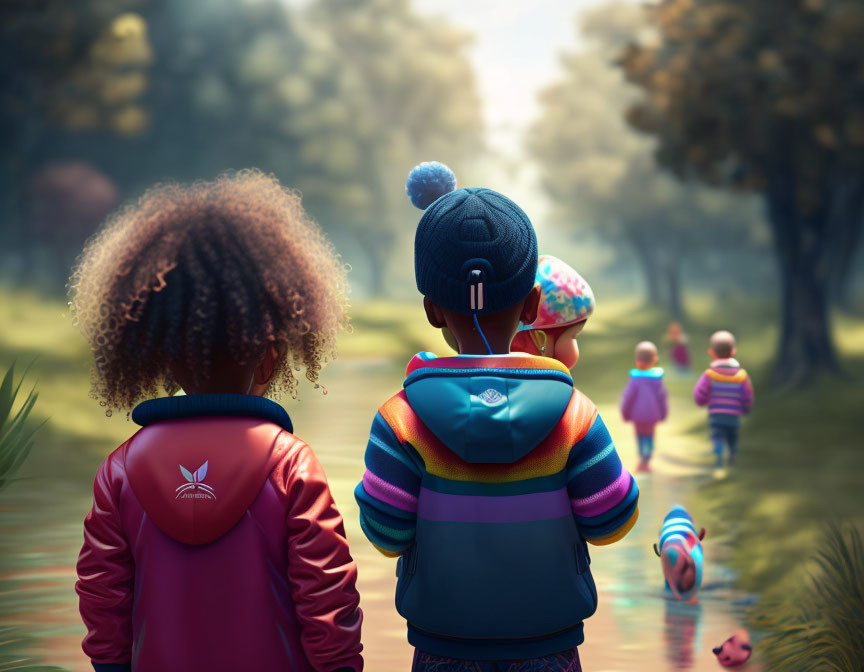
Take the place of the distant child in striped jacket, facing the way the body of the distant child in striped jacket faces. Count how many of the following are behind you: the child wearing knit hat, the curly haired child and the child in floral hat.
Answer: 3

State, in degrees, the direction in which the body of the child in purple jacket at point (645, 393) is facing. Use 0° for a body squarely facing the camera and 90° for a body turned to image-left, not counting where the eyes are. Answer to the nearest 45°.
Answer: approximately 180°

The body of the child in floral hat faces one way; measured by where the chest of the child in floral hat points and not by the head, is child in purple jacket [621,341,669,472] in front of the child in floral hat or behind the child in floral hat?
in front

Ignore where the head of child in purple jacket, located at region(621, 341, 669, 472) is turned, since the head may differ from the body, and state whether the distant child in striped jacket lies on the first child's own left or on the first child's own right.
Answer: on the first child's own right

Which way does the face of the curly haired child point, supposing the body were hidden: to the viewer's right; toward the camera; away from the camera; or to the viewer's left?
away from the camera

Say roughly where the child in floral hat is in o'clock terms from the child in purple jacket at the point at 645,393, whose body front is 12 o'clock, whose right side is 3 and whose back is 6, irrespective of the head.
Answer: The child in floral hat is roughly at 6 o'clock from the child in purple jacket.

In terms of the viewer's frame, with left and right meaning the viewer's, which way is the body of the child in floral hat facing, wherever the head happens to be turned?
facing away from the viewer and to the right of the viewer

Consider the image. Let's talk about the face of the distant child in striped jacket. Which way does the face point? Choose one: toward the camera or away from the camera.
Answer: away from the camera

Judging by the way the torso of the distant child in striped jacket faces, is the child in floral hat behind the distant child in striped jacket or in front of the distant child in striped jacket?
behind

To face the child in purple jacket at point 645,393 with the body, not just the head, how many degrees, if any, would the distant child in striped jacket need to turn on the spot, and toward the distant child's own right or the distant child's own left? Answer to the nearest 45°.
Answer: approximately 45° to the distant child's own left

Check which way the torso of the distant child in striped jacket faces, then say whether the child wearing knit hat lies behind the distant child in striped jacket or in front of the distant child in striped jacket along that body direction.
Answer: behind

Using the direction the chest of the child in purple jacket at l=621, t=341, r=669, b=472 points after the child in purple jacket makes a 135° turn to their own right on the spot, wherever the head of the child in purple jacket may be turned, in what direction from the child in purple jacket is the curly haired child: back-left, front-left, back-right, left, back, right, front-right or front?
front-right

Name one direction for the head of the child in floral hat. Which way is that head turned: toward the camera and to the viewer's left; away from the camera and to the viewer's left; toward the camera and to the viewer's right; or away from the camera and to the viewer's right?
away from the camera and to the viewer's right

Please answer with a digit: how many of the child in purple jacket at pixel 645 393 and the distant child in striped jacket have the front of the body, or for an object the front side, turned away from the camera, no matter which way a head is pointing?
2

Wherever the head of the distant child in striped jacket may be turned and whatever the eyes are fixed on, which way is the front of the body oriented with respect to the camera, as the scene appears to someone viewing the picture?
away from the camera

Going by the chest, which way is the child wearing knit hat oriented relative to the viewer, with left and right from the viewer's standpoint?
facing away from the viewer

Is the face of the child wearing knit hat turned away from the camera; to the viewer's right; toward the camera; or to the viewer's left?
away from the camera

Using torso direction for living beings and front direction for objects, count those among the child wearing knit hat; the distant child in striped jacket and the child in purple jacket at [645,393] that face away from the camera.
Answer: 3

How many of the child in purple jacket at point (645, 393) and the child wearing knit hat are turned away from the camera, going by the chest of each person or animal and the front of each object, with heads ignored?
2
